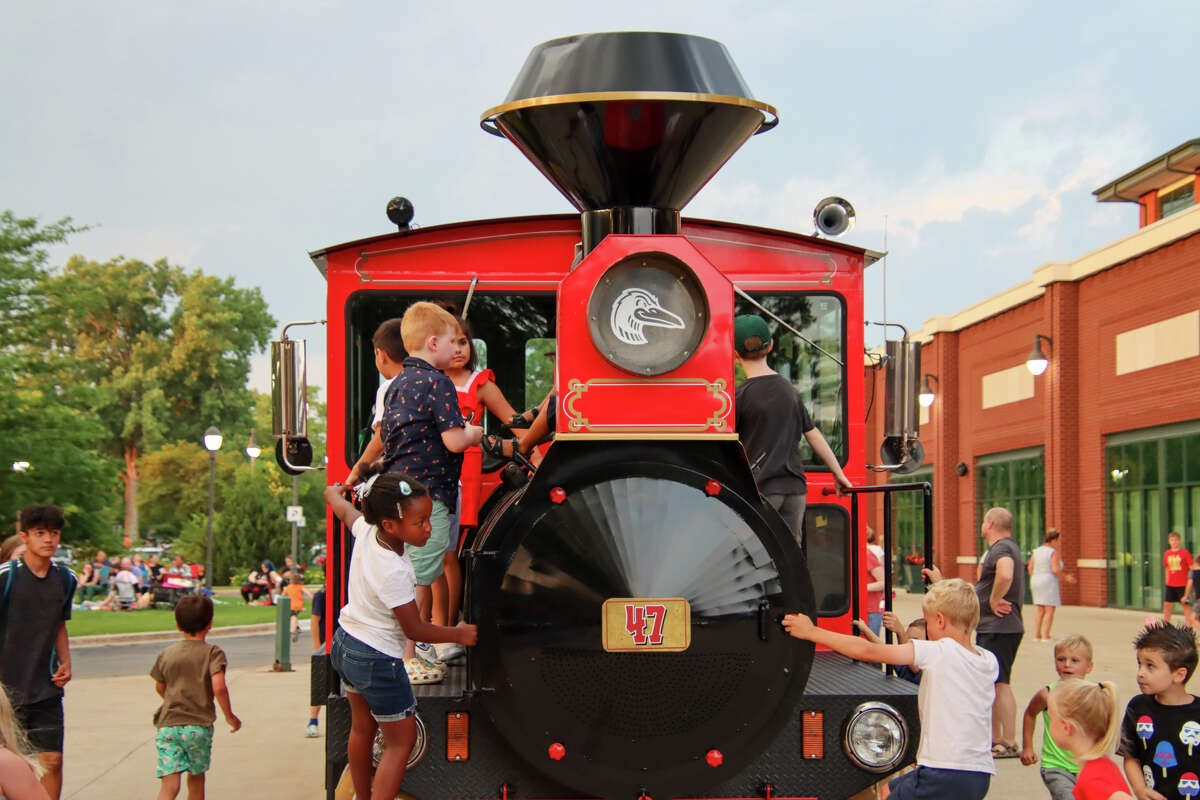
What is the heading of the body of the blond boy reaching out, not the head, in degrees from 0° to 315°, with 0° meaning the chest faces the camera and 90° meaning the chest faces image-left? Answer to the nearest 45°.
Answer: approximately 135°

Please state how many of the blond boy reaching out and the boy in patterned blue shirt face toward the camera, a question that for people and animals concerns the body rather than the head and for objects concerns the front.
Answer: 0

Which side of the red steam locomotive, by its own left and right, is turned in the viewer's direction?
front

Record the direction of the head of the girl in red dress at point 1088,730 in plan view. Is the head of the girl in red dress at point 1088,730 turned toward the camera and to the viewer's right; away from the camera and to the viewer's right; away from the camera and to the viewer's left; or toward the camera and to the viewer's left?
away from the camera and to the viewer's left

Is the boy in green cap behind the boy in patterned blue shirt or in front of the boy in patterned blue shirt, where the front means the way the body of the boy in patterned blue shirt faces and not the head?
in front

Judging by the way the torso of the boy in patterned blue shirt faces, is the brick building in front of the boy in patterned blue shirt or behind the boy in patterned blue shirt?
in front

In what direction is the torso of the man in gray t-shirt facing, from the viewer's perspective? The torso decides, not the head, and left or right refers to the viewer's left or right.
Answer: facing to the left of the viewer

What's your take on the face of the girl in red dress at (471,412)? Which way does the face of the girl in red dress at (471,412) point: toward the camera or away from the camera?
toward the camera

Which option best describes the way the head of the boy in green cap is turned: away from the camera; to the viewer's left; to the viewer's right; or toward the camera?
away from the camera

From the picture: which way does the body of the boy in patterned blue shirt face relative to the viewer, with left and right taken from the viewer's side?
facing away from the viewer and to the right of the viewer
